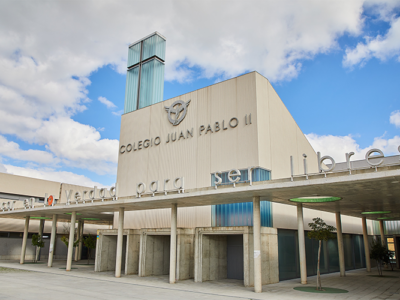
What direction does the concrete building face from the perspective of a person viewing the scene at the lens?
facing the viewer and to the left of the viewer
